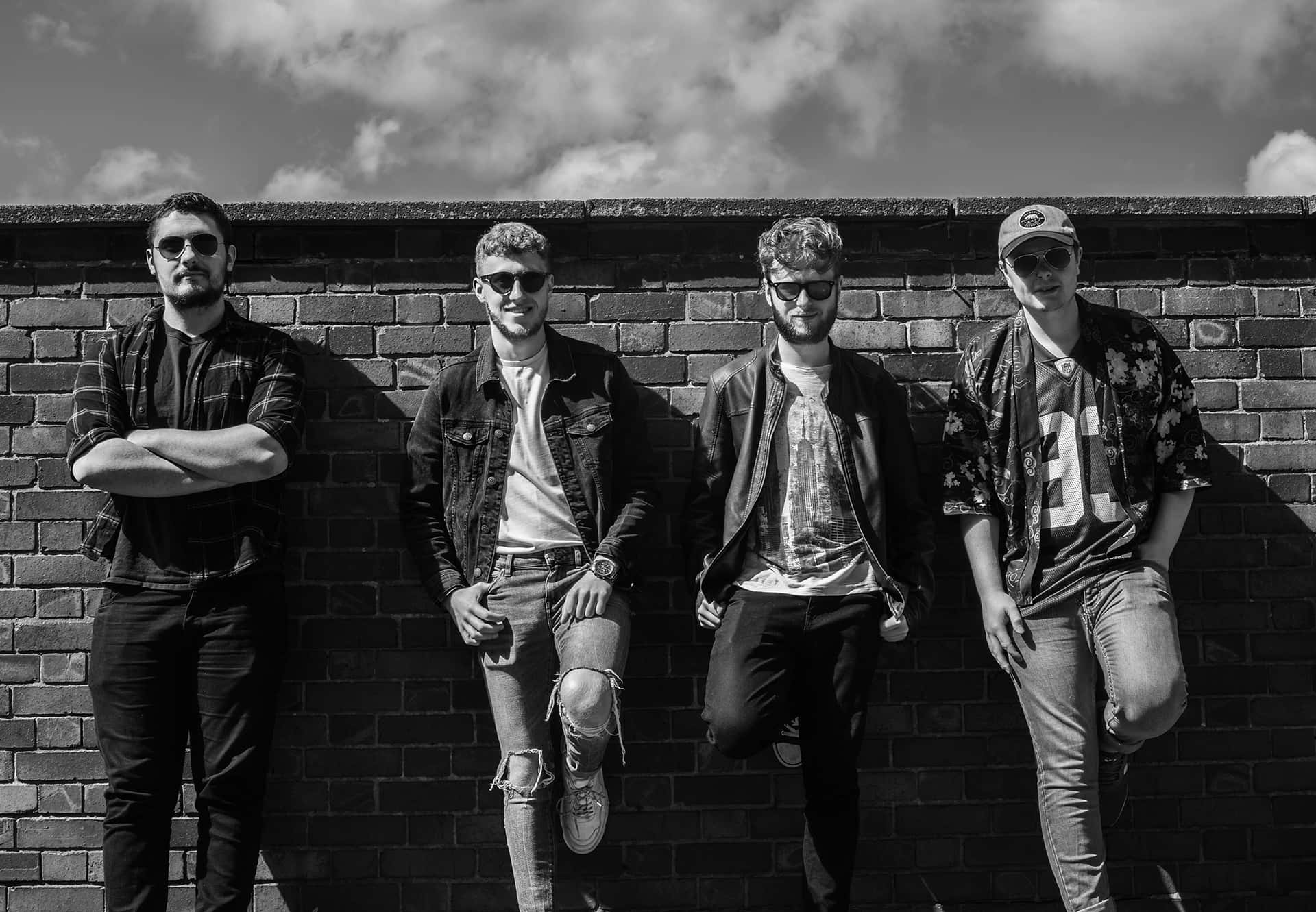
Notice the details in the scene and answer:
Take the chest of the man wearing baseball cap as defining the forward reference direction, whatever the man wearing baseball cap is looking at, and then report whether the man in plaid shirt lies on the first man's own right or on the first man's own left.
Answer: on the first man's own right

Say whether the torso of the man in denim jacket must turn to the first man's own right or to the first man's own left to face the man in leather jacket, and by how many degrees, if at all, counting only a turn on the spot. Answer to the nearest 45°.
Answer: approximately 90° to the first man's own left

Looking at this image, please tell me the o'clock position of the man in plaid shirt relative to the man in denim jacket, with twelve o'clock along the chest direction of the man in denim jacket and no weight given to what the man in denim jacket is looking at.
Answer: The man in plaid shirt is roughly at 3 o'clock from the man in denim jacket.

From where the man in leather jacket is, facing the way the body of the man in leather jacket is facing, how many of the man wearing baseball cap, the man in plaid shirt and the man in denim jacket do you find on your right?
2

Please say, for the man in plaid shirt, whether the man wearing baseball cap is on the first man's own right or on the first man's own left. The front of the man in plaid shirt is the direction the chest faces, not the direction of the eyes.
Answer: on the first man's own left

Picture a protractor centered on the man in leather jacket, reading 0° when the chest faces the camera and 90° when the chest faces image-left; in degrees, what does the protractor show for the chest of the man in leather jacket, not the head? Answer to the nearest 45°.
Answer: approximately 0°

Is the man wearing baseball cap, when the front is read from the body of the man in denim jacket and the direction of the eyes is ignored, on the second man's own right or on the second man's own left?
on the second man's own left

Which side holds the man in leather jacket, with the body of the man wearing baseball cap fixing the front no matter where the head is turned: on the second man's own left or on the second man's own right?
on the second man's own right

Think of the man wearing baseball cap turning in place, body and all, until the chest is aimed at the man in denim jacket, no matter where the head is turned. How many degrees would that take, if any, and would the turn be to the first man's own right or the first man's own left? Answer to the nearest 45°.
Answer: approximately 90° to the first man's own right
